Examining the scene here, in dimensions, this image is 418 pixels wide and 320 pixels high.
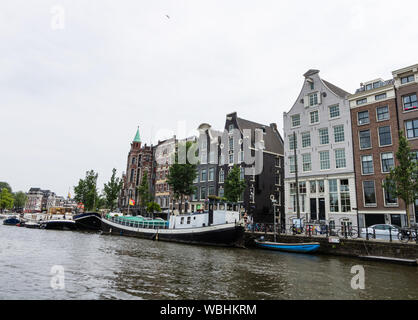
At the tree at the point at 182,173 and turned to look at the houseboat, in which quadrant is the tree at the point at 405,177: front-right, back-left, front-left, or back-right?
front-left

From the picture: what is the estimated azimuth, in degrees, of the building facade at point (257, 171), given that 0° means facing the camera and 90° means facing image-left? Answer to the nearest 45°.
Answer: approximately 45°

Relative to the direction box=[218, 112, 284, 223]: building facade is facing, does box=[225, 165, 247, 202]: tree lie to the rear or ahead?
ahead

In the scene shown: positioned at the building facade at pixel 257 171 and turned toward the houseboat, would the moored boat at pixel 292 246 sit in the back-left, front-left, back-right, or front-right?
front-left

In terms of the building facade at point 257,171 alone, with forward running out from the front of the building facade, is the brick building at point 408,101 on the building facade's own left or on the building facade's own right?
on the building facade's own left

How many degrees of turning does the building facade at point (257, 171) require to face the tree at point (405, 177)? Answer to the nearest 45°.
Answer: approximately 90° to its left

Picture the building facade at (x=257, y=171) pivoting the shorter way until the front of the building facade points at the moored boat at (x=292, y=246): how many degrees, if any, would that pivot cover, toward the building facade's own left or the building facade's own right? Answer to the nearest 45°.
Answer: approximately 45° to the building facade's own left

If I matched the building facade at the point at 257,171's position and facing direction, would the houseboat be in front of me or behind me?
in front

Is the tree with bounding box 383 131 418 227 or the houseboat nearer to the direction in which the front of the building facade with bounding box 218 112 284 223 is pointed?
the houseboat

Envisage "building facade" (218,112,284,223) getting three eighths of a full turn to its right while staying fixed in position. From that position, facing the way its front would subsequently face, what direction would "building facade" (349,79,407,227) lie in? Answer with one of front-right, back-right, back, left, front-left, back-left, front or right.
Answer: back-right

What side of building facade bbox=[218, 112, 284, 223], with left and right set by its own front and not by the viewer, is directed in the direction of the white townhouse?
left
